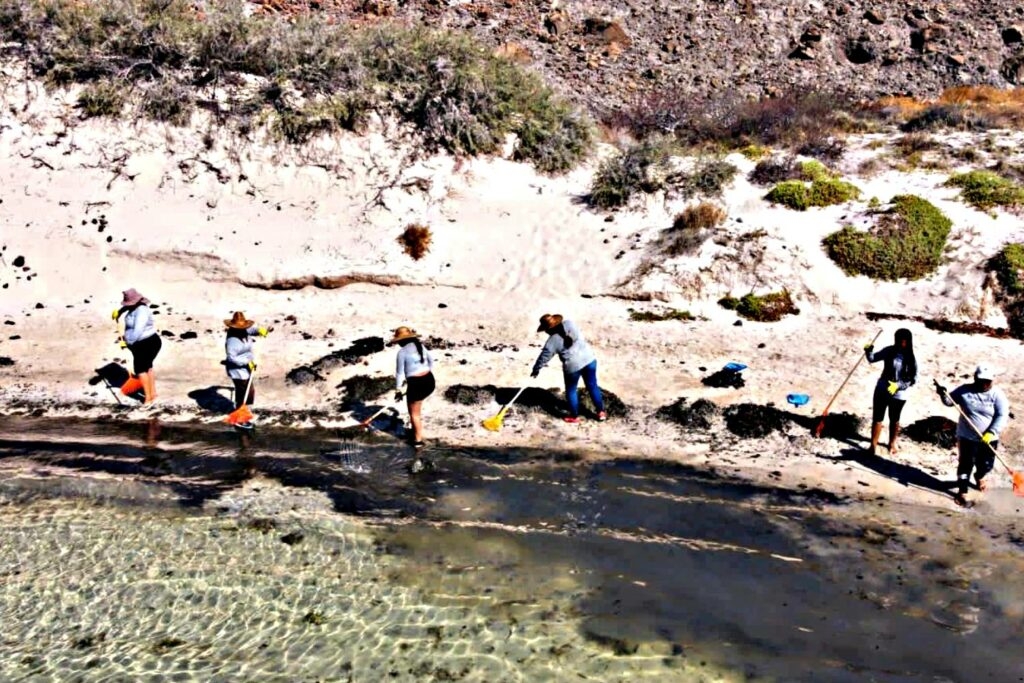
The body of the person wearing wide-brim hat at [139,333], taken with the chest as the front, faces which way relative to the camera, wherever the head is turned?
to the viewer's left

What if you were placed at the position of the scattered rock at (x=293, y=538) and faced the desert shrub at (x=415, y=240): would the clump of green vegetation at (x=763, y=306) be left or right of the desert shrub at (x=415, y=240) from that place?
right

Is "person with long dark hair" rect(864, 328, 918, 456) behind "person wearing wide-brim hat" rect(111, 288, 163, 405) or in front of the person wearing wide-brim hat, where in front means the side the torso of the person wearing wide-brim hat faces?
behind

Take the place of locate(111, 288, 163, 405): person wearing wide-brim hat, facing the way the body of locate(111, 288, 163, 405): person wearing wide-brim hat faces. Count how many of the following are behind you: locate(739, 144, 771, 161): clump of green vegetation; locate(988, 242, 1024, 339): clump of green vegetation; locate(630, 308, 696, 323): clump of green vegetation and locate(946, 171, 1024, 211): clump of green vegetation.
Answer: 4

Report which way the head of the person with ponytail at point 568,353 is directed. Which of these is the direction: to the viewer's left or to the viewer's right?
to the viewer's left

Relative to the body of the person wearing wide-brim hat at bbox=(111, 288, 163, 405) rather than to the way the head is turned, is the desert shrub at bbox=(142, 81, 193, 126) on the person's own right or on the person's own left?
on the person's own right

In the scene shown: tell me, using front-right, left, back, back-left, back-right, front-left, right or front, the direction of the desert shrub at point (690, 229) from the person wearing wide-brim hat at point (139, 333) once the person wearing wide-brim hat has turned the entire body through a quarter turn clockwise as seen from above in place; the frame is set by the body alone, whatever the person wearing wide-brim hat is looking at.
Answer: right

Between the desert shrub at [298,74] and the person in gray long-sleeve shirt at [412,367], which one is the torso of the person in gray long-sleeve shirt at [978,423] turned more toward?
the person in gray long-sleeve shirt
